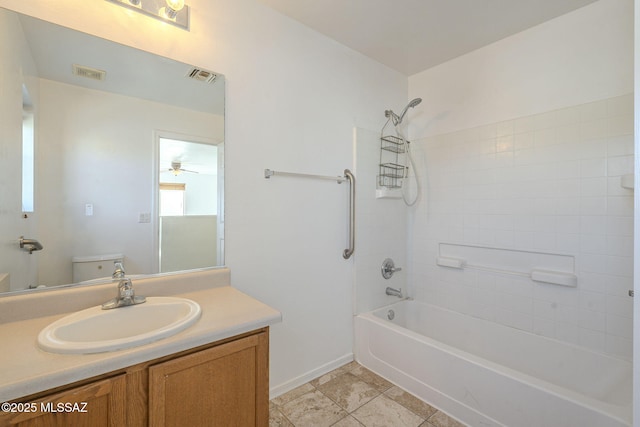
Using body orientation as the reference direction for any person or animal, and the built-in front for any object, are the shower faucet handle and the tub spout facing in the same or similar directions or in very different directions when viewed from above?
same or similar directions

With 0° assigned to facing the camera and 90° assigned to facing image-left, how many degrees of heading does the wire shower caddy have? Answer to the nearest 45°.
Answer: approximately 315°

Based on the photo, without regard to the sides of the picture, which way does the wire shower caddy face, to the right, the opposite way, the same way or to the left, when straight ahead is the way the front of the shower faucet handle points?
the same way

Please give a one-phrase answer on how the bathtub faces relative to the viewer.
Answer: facing the viewer and to the left of the viewer

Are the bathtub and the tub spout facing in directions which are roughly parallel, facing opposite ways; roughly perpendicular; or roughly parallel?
roughly perpendicular

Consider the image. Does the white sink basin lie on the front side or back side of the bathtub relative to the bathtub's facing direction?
on the front side

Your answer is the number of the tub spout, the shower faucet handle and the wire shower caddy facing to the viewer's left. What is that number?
0

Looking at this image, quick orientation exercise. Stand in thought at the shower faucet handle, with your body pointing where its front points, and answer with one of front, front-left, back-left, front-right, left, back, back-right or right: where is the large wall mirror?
right

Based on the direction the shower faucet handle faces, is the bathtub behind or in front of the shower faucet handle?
in front

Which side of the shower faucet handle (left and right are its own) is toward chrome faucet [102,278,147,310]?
right

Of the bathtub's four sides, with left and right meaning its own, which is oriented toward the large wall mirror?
front

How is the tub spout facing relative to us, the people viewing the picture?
facing the viewer and to the right of the viewer
